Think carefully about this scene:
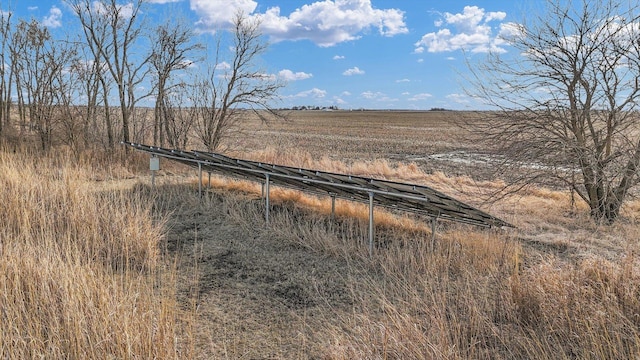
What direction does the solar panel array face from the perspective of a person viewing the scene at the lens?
facing away from the viewer and to the right of the viewer
